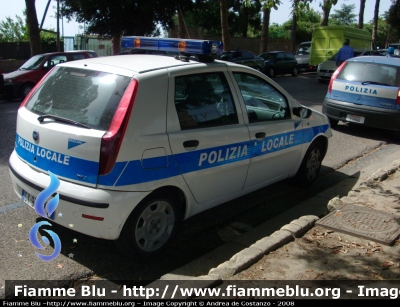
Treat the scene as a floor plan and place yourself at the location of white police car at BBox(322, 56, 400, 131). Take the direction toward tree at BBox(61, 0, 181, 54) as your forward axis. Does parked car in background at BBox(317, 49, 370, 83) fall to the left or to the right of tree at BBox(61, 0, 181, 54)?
right

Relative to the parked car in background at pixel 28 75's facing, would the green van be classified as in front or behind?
behind

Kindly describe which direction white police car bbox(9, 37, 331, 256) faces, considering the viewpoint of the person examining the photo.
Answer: facing away from the viewer and to the right of the viewer

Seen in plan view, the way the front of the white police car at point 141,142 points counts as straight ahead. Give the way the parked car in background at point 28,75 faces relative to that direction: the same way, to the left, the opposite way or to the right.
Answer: the opposite way

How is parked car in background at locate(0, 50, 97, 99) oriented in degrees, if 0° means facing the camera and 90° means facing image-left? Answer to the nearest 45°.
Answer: approximately 45°

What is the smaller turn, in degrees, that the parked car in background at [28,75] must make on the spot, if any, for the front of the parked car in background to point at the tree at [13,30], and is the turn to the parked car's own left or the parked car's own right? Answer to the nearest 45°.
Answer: approximately 135° to the parked car's own right

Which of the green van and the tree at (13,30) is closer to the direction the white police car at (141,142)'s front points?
the green van

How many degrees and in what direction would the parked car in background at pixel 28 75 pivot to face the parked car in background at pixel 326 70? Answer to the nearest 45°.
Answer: approximately 135° to its left
